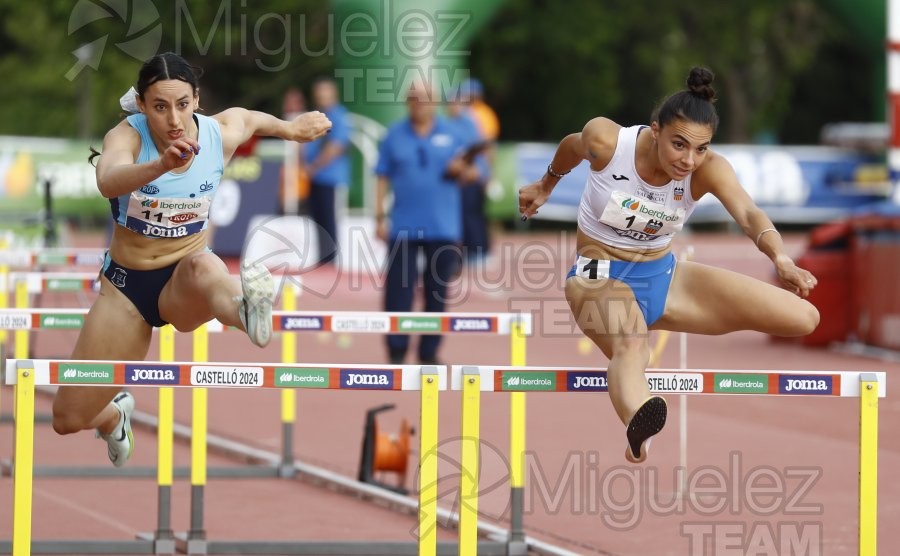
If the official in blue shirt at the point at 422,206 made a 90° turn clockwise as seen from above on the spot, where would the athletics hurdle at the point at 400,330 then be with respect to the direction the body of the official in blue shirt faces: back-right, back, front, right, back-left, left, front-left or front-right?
left

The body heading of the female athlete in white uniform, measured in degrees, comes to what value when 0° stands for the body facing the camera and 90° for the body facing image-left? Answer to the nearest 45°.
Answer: approximately 315°

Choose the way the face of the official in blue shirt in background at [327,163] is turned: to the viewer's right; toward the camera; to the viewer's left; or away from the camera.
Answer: toward the camera

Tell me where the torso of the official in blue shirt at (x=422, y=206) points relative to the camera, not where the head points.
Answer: toward the camera

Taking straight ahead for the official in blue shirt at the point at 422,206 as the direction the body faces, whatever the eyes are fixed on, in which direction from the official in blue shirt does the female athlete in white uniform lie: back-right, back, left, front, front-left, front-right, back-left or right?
front

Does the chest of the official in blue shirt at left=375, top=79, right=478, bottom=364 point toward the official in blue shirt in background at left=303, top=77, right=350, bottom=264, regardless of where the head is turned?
no

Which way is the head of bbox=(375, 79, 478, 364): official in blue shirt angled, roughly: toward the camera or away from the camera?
toward the camera

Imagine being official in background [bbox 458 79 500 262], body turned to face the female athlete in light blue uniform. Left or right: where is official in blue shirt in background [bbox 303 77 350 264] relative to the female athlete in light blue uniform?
right

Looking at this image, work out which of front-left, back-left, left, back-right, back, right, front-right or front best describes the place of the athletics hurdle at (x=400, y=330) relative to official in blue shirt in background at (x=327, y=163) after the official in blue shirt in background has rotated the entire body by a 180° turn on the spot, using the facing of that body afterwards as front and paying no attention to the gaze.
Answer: back-right

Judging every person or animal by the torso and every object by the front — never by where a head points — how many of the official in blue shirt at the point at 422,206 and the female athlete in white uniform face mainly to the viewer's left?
0

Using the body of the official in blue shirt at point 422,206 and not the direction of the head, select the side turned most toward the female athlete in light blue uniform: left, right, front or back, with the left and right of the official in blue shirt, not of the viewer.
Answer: front

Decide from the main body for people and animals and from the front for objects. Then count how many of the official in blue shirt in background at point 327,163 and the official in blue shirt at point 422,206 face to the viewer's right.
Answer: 0

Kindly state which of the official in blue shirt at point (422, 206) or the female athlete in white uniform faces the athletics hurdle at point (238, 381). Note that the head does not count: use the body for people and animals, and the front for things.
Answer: the official in blue shirt

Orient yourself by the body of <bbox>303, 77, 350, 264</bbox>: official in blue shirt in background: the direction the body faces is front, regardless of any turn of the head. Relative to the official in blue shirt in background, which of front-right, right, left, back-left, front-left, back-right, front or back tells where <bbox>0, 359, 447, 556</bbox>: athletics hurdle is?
front-left

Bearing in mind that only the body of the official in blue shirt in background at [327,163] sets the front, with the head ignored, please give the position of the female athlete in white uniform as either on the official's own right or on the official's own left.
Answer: on the official's own left

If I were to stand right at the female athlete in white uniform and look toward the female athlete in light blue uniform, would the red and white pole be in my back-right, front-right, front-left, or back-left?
back-right

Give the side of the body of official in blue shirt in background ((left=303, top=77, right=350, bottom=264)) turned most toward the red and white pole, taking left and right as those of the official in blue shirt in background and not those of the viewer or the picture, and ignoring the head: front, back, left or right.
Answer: left
